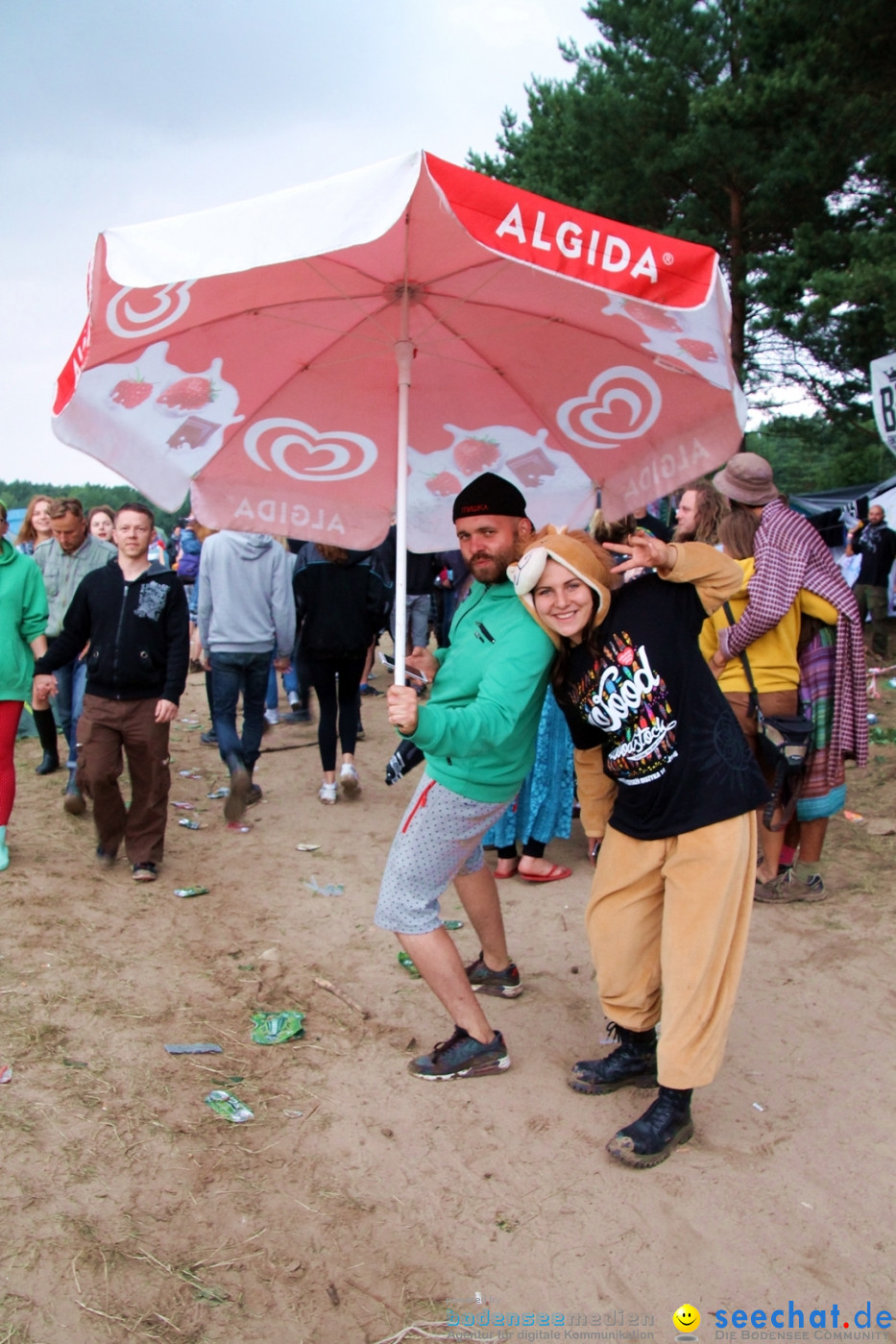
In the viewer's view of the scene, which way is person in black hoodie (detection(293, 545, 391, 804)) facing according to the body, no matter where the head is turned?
away from the camera

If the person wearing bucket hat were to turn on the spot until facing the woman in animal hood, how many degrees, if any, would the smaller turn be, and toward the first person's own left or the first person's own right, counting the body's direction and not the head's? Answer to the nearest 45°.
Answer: approximately 90° to the first person's own left

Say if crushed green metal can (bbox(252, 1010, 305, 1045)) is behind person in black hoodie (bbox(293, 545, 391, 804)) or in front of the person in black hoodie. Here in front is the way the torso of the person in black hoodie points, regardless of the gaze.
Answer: behind

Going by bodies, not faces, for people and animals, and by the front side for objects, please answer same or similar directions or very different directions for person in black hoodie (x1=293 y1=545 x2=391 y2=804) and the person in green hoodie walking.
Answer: very different directions

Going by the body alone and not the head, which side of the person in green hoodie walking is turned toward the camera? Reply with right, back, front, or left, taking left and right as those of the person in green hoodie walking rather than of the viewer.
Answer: front

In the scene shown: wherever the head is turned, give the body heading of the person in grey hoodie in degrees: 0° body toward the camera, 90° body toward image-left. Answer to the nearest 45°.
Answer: approximately 180°

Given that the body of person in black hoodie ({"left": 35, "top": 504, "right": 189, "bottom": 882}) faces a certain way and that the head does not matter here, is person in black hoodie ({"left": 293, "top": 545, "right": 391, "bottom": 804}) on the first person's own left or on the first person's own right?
on the first person's own left

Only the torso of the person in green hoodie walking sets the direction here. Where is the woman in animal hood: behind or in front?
in front

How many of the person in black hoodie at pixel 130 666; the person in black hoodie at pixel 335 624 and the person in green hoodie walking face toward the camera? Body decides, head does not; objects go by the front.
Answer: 2

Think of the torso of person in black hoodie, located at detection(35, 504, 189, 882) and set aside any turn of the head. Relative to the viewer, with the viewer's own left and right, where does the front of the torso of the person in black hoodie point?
facing the viewer
